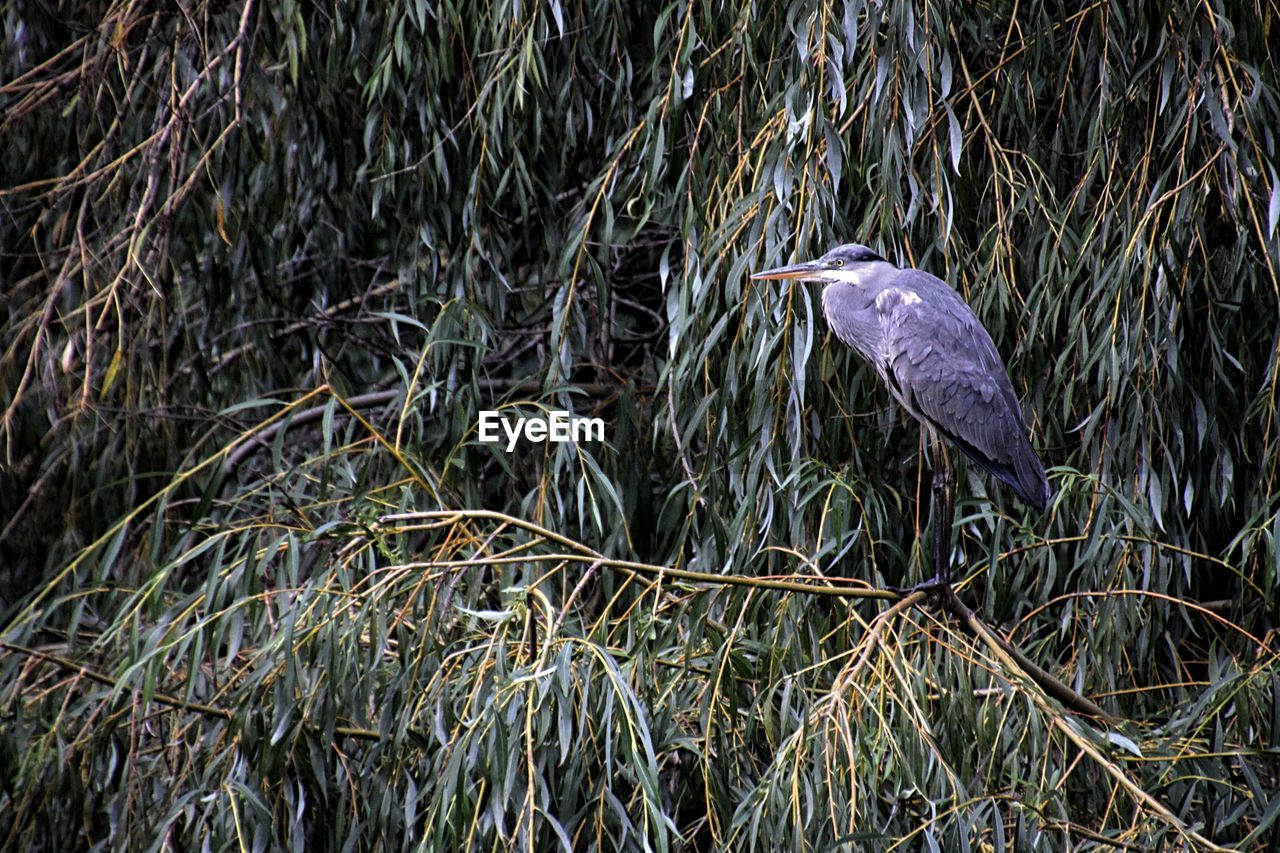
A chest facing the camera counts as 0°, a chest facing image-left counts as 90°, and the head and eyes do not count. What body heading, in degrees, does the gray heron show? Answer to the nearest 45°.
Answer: approximately 90°
